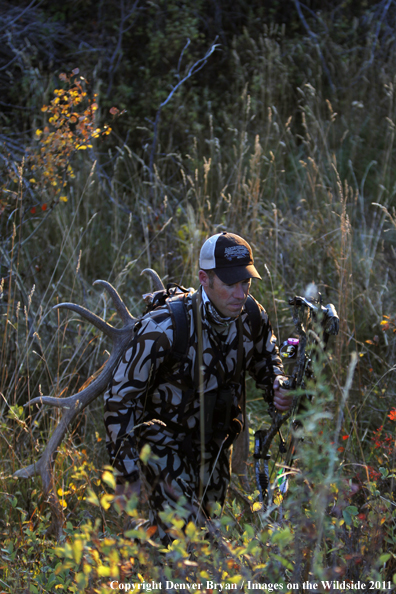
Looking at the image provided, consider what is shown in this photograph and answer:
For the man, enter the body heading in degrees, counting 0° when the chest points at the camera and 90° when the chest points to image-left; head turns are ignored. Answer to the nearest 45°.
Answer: approximately 315°
